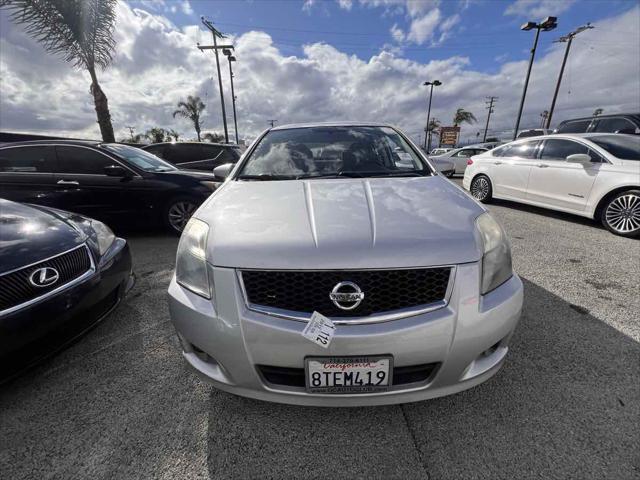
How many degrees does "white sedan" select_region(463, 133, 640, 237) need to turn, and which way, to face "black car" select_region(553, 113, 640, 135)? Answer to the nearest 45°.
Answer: approximately 135° to its left

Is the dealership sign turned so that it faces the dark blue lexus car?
yes

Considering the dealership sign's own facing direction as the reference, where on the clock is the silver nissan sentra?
The silver nissan sentra is roughly at 12 o'clock from the dealership sign.

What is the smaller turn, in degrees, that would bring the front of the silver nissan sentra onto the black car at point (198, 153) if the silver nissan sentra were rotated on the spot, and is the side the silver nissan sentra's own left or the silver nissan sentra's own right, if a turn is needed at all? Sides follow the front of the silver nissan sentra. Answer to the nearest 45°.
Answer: approximately 135° to the silver nissan sentra's own right

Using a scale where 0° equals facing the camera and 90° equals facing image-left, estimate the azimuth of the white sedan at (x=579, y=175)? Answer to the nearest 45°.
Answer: approximately 315°

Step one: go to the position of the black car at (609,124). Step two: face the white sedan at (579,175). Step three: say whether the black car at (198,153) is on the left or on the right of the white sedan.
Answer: right

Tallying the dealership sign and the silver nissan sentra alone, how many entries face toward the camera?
2

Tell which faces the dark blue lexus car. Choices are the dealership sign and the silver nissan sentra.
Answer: the dealership sign

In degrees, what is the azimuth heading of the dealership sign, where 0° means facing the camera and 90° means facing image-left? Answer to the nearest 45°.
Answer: approximately 0°

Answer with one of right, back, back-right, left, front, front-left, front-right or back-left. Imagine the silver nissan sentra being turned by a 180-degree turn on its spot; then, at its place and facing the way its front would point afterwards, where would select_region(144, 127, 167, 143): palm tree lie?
front-left

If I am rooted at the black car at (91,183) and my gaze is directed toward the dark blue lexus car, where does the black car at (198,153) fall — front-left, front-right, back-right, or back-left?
back-left

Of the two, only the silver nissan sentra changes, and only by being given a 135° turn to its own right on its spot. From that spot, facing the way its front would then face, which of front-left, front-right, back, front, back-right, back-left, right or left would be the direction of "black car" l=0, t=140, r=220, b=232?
front
